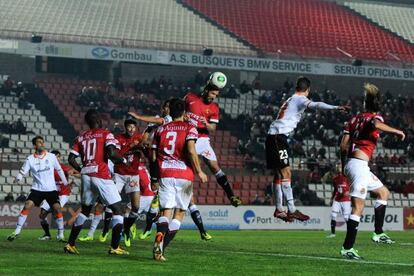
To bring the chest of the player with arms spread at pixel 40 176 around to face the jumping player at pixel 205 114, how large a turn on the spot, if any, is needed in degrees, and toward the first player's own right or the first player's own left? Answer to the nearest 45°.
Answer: approximately 45° to the first player's own left

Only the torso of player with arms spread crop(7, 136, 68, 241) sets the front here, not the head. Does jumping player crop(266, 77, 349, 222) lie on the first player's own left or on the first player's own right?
on the first player's own left

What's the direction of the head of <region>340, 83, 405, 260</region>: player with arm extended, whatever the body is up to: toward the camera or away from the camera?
away from the camera

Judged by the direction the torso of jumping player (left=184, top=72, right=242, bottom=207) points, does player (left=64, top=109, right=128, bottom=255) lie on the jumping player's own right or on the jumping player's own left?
on the jumping player's own right

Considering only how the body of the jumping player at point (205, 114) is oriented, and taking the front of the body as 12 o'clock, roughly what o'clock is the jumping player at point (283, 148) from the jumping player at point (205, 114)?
the jumping player at point (283, 148) is roughly at 9 o'clock from the jumping player at point (205, 114).
